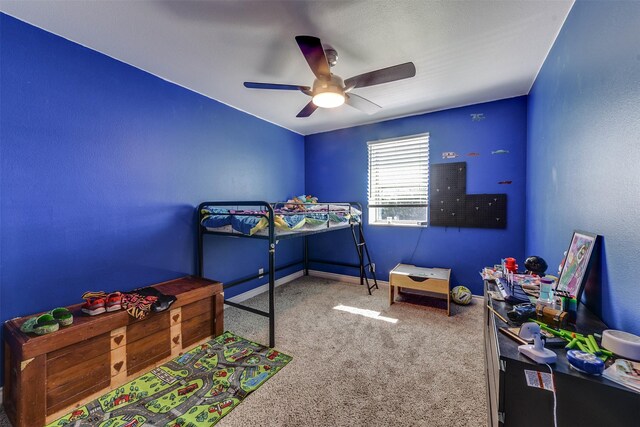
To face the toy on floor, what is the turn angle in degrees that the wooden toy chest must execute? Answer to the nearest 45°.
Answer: approximately 45° to its left

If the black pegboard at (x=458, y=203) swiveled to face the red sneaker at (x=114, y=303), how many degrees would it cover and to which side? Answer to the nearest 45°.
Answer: approximately 45° to its right

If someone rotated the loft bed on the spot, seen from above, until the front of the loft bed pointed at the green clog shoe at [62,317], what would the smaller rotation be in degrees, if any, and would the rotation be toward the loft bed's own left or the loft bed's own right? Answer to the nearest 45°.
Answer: approximately 90° to the loft bed's own right

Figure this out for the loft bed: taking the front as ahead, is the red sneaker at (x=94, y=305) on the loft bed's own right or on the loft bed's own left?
on the loft bed's own right

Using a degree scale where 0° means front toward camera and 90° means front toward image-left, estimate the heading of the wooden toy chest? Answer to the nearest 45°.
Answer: approximately 315°

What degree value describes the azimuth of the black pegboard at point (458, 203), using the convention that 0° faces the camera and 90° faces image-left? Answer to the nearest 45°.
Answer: approximately 0°

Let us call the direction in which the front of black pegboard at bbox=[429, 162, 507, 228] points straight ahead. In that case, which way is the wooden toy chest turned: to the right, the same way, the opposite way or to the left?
to the left

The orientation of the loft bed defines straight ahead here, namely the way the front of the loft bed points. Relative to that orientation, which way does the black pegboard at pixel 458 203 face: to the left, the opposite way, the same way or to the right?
to the right
